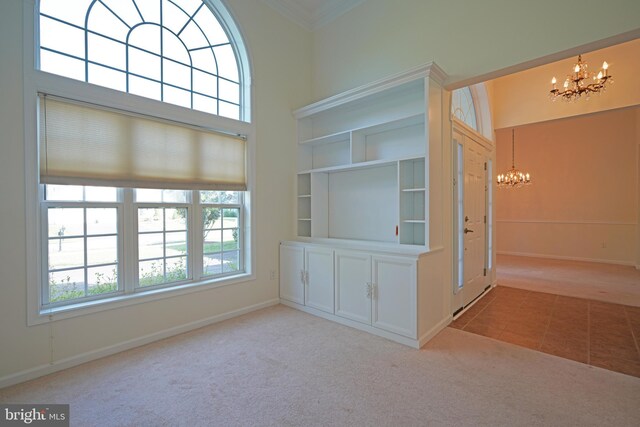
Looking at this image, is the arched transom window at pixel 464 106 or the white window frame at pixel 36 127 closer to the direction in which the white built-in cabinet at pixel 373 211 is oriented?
the white window frame

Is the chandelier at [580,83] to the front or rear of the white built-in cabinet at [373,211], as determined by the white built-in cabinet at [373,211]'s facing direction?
to the rear

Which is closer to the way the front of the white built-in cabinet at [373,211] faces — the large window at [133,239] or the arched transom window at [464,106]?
the large window

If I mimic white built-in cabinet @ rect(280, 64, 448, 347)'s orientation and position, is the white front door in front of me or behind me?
behind

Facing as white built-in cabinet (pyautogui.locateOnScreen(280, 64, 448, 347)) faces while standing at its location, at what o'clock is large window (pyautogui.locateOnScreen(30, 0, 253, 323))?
The large window is roughly at 1 o'clock from the white built-in cabinet.

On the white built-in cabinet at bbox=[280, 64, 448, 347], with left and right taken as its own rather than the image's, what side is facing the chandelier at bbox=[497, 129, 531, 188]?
back

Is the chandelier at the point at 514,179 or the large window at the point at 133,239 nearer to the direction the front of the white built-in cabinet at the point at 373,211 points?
the large window

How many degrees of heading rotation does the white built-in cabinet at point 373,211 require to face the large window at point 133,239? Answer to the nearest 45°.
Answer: approximately 45° to its right

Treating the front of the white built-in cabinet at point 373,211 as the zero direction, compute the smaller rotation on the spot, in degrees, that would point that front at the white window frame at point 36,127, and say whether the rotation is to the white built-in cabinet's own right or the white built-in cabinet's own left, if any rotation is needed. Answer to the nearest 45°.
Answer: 0° — it already faces it

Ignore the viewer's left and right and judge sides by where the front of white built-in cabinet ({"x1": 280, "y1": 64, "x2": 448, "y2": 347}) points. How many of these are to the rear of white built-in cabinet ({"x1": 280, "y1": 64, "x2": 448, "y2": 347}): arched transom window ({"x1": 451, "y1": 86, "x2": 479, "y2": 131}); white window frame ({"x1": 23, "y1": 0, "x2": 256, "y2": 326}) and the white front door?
2

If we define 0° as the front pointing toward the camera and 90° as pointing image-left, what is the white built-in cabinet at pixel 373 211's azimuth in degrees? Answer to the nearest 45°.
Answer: approximately 45°

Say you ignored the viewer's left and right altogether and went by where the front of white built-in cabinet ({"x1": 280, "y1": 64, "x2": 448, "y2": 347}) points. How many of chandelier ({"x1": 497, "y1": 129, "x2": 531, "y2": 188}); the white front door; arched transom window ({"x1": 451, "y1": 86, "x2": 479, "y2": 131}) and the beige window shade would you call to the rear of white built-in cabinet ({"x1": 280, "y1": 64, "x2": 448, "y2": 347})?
3
